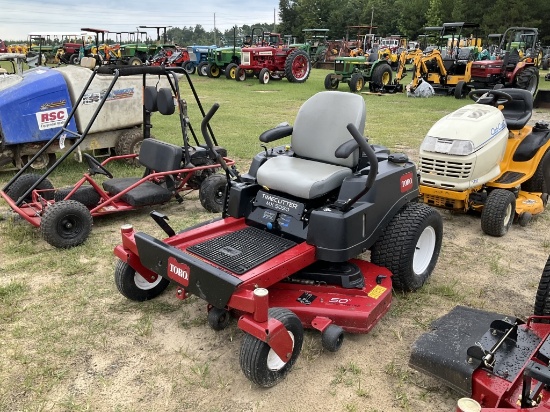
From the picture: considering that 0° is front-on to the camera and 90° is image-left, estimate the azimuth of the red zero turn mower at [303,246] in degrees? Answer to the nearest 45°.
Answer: approximately 45°

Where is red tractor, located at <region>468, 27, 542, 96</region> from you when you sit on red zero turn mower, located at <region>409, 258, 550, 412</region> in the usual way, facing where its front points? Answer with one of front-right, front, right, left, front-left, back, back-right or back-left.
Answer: back-right

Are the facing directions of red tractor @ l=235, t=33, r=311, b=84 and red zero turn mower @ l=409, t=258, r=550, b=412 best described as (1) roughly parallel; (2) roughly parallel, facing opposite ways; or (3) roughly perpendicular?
roughly parallel

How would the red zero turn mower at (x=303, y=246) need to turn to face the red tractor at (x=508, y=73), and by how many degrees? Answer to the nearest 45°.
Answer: approximately 180°

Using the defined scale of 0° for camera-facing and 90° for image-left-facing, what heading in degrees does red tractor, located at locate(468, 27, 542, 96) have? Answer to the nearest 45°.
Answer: approximately 45°

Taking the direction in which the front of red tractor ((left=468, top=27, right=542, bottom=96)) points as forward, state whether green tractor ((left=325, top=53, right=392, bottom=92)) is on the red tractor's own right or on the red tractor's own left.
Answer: on the red tractor's own right

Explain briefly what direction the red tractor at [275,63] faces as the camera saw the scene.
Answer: facing the viewer and to the left of the viewer

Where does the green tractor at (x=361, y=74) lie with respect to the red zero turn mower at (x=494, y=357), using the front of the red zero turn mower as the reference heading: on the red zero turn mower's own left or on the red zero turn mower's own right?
on the red zero turn mower's own right

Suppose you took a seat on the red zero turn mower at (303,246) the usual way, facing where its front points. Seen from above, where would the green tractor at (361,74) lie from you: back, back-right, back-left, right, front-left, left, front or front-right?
back-right

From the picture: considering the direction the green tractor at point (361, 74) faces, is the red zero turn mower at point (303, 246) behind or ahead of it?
ahead

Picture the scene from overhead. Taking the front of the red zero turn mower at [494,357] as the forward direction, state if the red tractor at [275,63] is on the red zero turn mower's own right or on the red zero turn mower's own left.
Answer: on the red zero turn mower's own right

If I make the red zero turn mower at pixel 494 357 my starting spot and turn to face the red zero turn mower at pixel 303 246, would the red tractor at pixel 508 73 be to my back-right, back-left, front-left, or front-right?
front-right

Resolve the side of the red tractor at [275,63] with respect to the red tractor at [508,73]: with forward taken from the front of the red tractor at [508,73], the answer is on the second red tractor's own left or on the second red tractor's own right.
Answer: on the second red tractor's own right

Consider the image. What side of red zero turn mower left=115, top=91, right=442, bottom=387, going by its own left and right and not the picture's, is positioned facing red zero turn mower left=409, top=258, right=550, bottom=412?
left

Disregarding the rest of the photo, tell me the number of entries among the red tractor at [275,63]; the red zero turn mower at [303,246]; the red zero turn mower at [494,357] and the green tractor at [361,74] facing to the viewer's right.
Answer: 0
